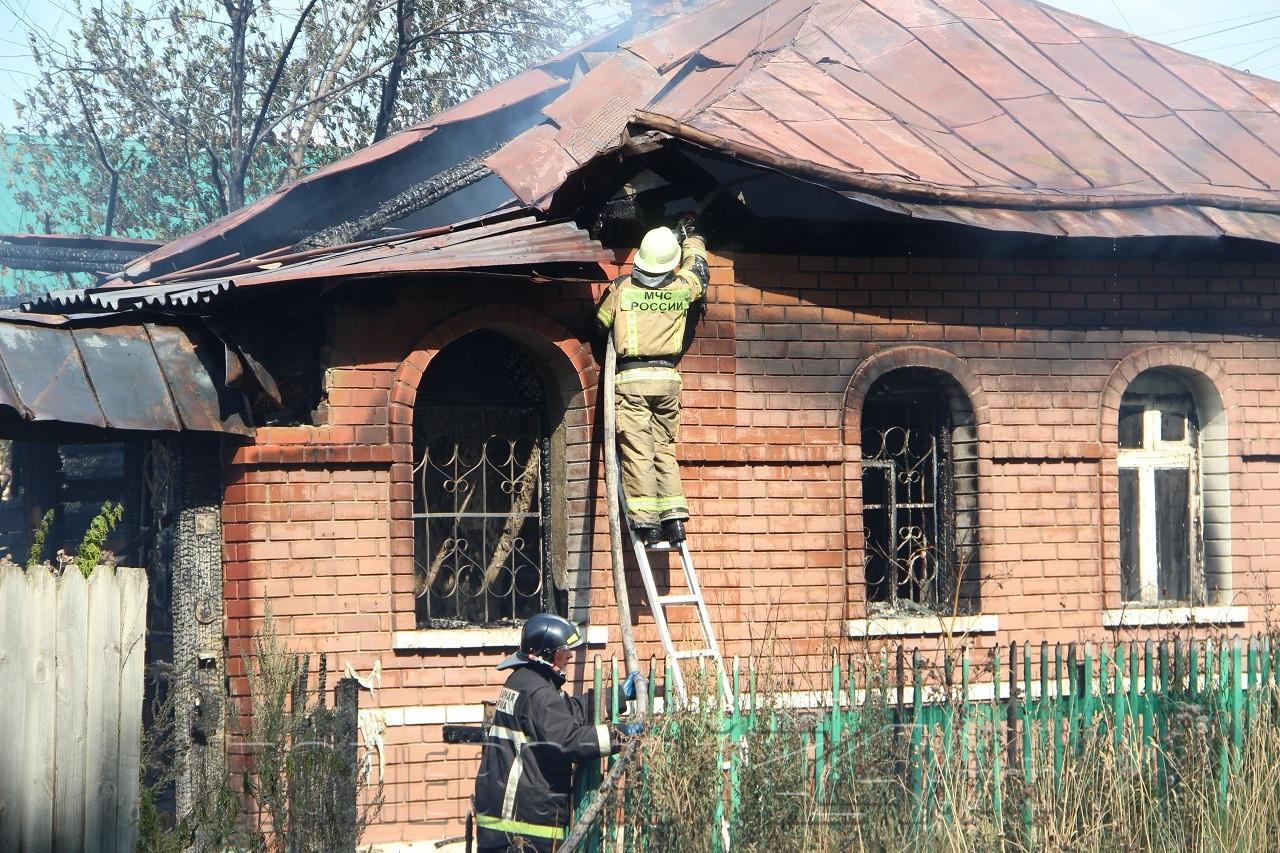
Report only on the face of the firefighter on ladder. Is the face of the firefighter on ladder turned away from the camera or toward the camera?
away from the camera

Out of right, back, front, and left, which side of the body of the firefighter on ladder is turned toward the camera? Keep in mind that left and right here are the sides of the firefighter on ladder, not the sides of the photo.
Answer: back
